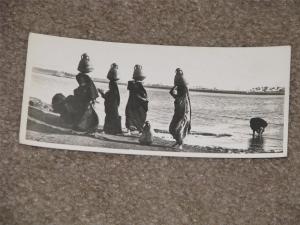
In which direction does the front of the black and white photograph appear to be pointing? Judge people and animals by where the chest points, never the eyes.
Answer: toward the camera
